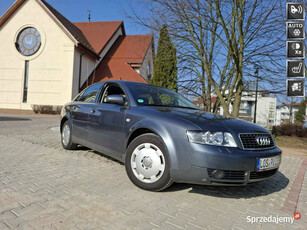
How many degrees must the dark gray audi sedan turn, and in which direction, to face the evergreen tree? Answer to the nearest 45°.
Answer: approximately 135° to its left

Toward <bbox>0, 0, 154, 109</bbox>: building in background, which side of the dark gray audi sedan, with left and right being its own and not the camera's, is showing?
back

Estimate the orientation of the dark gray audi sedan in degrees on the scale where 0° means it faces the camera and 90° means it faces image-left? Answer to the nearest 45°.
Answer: approximately 315°
